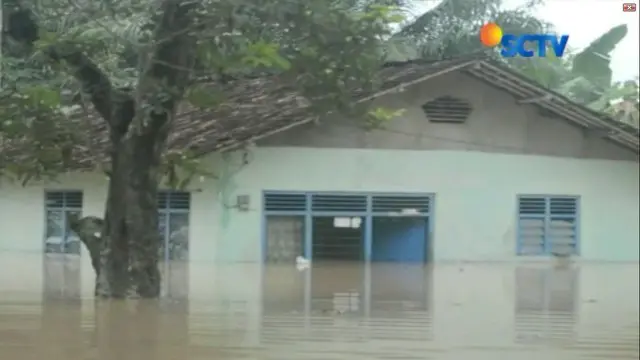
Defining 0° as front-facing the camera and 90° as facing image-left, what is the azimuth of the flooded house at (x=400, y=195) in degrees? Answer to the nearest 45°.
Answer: approximately 0°
